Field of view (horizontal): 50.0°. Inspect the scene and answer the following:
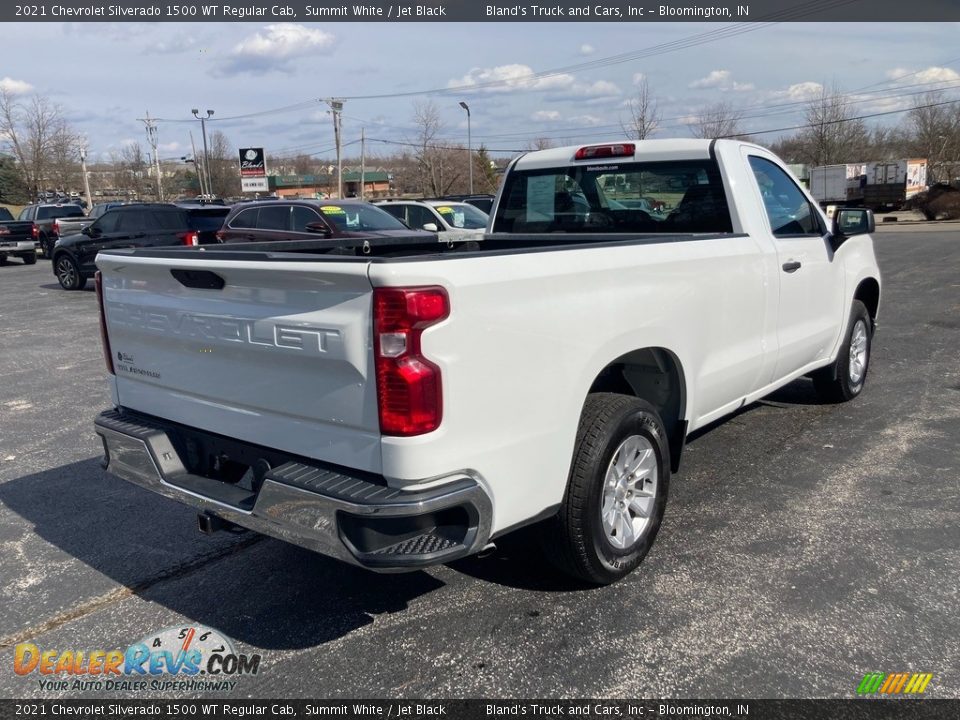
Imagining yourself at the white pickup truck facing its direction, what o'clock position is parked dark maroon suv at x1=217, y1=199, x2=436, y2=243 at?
The parked dark maroon suv is roughly at 10 o'clock from the white pickup truck.

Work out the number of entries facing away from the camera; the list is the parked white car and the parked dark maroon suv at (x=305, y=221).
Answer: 0

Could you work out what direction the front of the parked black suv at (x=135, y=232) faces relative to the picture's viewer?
facing away from the viewer and to the left of the viewer

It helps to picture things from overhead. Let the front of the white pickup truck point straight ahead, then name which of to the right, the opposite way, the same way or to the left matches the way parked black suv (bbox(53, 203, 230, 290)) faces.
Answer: to the left

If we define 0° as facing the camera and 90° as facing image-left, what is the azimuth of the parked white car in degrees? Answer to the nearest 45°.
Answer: approximately 315°

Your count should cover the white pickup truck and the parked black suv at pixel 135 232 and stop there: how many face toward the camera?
0

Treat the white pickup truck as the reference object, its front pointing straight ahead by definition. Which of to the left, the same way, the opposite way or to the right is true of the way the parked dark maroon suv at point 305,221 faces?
to the right

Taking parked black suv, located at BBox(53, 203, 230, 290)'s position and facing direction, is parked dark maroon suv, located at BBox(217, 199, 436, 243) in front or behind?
behind

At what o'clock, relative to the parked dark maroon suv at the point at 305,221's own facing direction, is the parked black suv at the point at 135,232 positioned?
the parked black suv at the point at 135,232 is roughly at 6 o'clock from the parked dark maroon suv at the point at 305,221.

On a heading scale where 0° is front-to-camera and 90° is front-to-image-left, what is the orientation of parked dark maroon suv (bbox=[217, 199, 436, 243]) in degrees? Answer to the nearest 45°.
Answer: approximately 315°

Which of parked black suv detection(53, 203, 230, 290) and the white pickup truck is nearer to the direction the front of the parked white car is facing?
the white pickup truck

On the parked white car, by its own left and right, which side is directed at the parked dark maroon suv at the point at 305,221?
right

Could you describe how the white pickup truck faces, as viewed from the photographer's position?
facing away from the viewer and to the right of the viewer

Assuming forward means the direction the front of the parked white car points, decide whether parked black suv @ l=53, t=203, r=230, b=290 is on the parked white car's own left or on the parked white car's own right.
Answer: on the parked white car's own right
